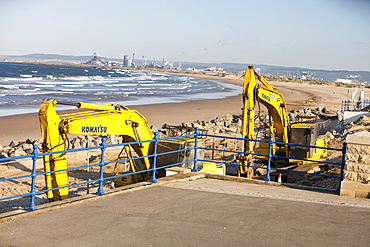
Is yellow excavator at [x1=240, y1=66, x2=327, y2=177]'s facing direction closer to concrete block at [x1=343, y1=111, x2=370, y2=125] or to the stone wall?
the stone wall

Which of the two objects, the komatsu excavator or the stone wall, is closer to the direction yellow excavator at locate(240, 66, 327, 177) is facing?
the komatsu excavator

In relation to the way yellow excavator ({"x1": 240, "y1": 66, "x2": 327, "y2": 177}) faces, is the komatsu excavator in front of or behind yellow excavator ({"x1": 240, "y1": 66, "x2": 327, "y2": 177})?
in front

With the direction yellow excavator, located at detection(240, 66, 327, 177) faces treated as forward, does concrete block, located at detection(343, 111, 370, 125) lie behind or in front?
behind

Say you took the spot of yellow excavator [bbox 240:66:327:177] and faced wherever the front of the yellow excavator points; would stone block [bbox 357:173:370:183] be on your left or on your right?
on your left

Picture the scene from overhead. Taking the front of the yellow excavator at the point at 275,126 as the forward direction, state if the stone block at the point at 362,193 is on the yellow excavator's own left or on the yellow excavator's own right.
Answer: on the yellow excavator's own left

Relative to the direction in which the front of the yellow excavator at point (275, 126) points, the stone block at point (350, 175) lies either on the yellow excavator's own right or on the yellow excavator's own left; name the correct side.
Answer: on the yellow excavator's own left

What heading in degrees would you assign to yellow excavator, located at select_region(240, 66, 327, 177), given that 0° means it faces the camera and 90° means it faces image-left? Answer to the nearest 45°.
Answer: approximately 45°

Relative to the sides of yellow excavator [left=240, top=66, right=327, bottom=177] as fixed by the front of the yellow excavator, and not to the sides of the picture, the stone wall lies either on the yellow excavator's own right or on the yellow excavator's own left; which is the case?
on the yellow excavator's own left
